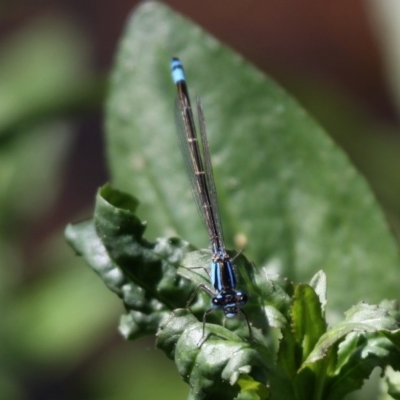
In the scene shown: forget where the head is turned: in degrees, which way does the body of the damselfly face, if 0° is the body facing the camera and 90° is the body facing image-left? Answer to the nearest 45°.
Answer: approximately 0°
